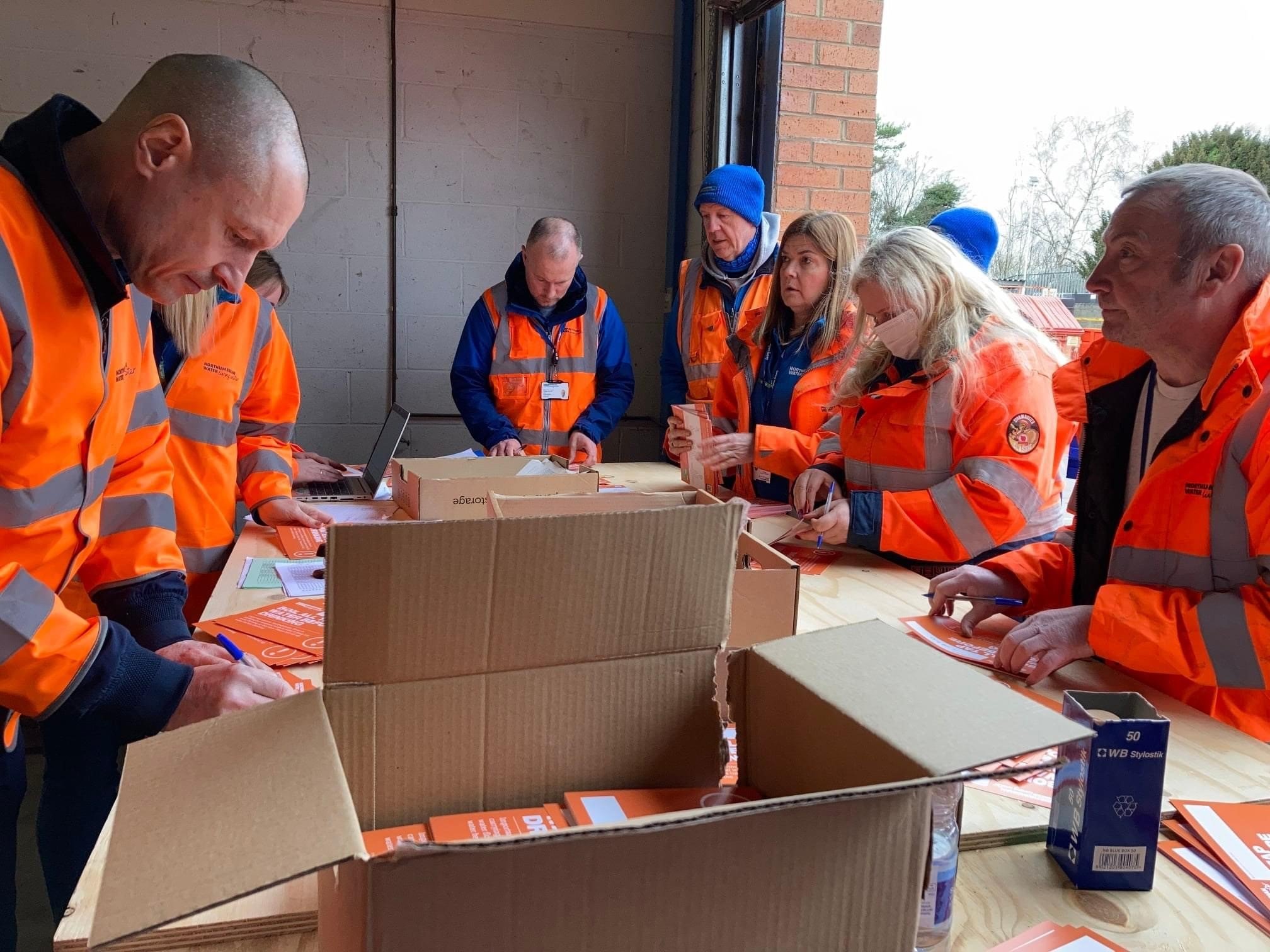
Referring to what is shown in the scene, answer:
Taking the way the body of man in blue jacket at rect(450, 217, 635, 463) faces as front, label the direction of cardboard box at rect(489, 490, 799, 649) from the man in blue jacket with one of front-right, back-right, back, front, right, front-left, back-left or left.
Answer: front

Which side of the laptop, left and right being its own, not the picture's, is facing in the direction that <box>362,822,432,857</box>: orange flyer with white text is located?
left

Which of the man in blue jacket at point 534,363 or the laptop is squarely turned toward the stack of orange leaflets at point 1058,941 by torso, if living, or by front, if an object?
the man in blue jacket

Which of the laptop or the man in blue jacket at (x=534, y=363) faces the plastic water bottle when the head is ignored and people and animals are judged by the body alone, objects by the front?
the man in blue jacket

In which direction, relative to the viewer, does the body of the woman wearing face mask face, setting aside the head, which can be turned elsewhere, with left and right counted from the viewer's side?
facing the viewer and to the left of the viewer

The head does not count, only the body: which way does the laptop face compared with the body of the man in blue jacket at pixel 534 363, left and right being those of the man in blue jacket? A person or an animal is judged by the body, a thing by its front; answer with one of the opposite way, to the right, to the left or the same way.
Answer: to the right

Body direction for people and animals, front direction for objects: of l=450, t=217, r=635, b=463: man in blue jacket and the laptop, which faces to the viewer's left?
the laptop

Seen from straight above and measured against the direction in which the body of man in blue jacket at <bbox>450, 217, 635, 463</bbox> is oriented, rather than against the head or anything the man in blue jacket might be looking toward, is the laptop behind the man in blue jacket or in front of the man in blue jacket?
in front

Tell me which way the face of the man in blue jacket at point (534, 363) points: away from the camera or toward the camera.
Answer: toward the camera

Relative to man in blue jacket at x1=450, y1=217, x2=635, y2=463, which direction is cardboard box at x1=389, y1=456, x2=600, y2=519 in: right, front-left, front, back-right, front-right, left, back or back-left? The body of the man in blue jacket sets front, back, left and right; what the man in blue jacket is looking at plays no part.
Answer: front

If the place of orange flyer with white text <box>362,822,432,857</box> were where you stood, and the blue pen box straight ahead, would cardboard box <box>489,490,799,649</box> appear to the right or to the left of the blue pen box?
left

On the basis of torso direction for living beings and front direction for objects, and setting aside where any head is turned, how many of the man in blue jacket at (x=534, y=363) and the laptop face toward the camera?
1

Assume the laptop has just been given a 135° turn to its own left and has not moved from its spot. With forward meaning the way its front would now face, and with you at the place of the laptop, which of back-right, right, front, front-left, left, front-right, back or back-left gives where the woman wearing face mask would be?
front

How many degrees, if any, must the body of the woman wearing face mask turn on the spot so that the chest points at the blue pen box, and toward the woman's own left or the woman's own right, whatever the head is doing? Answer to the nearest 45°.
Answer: approximately 45° to the woman's own left

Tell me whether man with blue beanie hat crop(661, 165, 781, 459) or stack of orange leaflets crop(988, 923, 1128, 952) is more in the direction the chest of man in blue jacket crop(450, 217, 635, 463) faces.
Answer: the stack of orange leaflets

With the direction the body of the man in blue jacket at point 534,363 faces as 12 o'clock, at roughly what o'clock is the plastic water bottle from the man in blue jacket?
The plastic water bottle is roughly at 12 o'clock from the man in blue jacket.

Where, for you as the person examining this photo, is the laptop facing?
facing to the left of the viewer

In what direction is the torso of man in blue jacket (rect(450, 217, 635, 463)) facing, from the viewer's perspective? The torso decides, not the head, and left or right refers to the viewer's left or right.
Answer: facing the viewer
